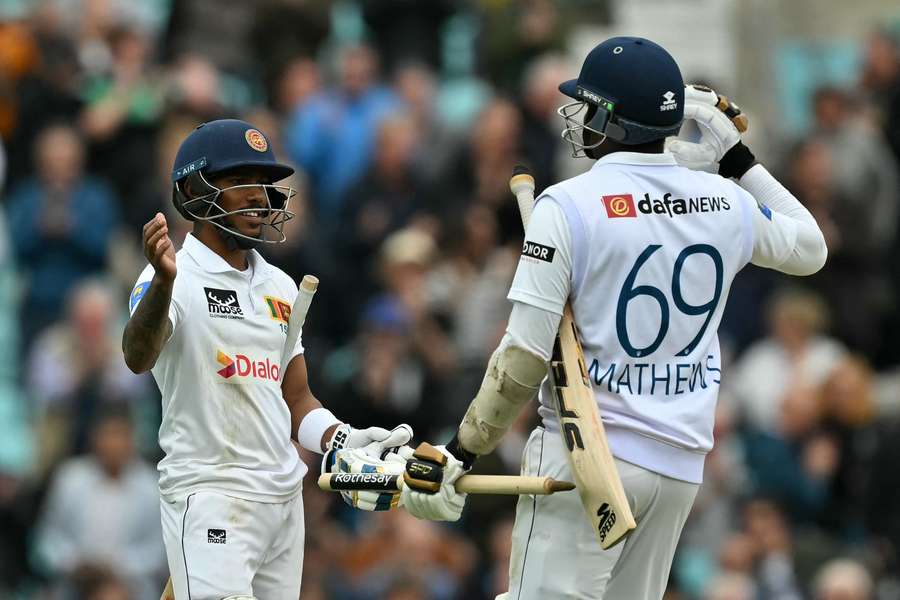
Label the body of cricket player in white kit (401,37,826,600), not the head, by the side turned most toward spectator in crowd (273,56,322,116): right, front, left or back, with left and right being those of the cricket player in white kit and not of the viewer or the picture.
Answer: front

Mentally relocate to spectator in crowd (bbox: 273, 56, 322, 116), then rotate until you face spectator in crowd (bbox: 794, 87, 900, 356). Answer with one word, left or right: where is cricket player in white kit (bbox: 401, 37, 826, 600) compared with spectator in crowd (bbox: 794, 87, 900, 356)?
right

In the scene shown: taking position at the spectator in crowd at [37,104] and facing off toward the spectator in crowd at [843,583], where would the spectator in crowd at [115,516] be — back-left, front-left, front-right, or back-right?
front-right

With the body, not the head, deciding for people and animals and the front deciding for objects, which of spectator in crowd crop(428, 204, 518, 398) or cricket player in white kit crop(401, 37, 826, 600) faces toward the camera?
the spectator in crowd

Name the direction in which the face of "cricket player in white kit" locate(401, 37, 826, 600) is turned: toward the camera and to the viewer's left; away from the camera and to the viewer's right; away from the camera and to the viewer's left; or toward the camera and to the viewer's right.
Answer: away from the camera and to the viewer's left

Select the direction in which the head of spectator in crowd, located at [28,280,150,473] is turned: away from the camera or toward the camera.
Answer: toward the camera

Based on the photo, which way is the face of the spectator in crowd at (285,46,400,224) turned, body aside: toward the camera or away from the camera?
toward the camera

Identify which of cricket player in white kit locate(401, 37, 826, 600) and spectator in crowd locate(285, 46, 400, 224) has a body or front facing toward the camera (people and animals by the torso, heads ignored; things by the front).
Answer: the spectator in crowd

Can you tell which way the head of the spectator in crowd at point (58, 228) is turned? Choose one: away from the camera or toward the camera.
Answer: toward the camera

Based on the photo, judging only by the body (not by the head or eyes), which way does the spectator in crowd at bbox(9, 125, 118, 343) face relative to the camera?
toward the camera

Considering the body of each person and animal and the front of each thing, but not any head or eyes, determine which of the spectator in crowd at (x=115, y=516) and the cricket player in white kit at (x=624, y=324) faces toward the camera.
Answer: the spectator in crowd

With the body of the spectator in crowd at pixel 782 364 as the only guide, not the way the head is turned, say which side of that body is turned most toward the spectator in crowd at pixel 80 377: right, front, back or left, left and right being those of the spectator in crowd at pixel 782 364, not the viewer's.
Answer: right

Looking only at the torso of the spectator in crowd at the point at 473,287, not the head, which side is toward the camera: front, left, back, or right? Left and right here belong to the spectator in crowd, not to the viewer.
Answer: front

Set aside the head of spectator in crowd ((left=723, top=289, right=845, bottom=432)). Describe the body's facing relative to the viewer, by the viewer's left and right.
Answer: facing the viewer

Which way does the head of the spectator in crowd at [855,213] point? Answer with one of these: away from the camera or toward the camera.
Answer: toward the camera
